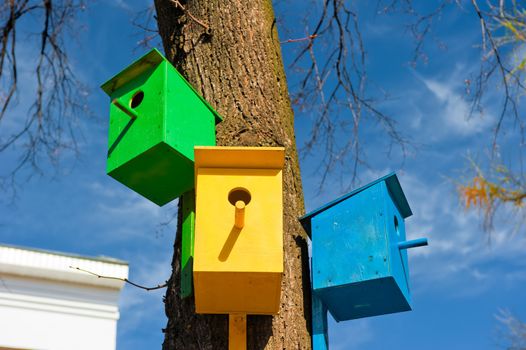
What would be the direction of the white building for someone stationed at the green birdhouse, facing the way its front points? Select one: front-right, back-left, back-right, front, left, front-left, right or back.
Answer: back-right

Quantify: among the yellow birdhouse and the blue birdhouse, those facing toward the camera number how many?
1

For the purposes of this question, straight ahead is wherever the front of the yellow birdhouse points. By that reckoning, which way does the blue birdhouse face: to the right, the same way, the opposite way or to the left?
to the left

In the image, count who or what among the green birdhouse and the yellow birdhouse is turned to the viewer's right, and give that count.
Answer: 0

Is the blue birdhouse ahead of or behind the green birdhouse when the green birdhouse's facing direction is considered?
behind

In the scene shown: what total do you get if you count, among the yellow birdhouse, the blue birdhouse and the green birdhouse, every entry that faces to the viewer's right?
1

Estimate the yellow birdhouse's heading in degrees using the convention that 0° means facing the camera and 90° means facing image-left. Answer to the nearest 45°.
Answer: approximately 0°

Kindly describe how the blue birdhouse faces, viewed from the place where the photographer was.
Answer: facing to the right of the viewer
